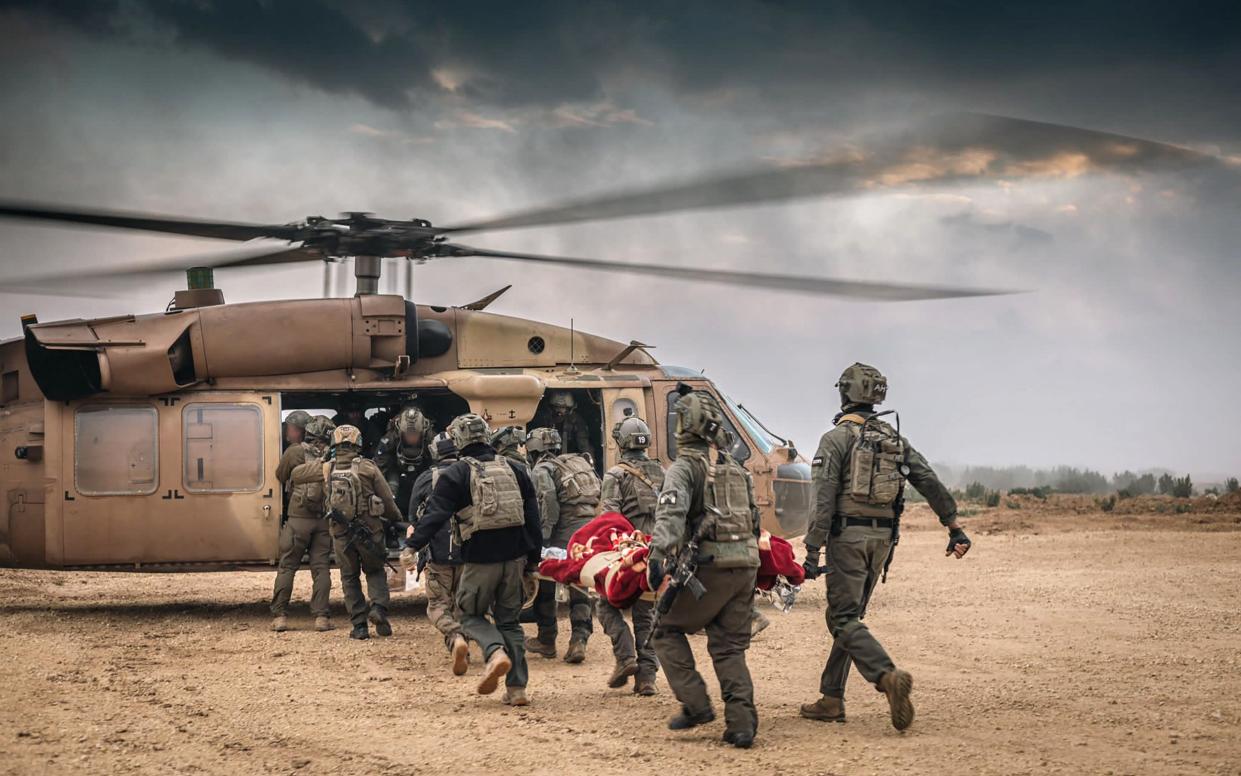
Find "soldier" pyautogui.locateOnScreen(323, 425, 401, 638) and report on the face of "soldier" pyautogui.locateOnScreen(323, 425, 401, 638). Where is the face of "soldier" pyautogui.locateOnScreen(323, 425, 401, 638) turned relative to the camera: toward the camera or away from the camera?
away from the camera

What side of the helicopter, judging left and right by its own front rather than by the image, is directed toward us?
right

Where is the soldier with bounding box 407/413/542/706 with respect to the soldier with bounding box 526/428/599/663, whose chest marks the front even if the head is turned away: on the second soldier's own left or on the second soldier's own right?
on the second soldier's own left

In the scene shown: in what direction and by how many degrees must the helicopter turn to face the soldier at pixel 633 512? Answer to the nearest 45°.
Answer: approximately 45° to its right

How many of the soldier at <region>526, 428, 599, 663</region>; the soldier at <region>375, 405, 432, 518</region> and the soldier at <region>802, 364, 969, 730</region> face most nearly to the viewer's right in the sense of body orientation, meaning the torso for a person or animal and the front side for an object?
0

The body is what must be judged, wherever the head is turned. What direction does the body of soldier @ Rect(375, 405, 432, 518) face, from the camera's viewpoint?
toward the camera

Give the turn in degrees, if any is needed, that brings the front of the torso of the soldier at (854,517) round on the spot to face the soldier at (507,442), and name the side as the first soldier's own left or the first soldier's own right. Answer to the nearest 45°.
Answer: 0° — they already face them

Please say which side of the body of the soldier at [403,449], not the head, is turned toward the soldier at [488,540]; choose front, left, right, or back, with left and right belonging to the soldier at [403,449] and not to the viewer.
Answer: front

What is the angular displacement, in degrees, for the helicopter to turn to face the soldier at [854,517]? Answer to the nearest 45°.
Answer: approximately 45° to its right

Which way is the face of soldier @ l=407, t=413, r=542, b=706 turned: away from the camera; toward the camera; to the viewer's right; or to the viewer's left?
away from the camera

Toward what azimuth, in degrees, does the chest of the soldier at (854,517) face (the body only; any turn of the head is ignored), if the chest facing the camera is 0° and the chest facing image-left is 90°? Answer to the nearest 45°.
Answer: approximately 135°

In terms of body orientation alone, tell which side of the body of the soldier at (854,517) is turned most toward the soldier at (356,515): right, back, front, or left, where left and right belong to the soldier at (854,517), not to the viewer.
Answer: front

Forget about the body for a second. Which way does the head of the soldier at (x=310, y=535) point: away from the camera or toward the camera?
away from the camera

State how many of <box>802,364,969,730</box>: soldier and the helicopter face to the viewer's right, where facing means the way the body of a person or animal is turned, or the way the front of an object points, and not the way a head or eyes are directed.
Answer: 1
